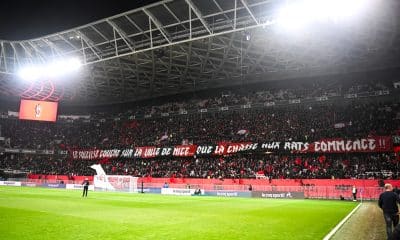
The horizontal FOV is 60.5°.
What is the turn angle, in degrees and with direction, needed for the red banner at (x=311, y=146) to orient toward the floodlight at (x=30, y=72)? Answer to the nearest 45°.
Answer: approximately 45° to its right

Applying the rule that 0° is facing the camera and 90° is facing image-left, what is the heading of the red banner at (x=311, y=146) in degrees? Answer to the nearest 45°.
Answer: approximately 45°
